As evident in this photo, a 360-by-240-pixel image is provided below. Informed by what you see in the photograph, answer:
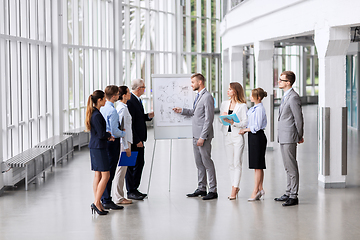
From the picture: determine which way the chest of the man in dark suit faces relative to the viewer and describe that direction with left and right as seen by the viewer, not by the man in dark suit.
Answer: facing to the right of the viewer

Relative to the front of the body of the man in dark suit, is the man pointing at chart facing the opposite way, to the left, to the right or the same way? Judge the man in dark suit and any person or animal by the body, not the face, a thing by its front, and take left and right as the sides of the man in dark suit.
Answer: the opposite way

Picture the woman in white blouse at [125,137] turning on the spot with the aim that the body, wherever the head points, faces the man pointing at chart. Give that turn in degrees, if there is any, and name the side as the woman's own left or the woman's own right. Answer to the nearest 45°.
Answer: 0° — they already face them

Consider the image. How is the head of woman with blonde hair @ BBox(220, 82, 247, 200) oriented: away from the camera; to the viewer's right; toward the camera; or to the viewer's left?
to the viewer's left

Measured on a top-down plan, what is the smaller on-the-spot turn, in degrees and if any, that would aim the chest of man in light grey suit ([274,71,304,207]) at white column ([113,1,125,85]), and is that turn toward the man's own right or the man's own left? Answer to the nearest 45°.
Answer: approximately 45° to the man's own right

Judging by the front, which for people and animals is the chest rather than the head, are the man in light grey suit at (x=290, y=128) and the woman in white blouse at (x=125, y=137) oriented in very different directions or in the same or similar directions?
very different directions

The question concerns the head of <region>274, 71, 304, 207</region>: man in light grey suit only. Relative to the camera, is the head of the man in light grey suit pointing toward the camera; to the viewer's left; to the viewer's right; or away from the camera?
to the viewer's left

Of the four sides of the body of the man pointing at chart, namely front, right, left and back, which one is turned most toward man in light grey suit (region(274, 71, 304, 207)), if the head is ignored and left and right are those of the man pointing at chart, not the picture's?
back

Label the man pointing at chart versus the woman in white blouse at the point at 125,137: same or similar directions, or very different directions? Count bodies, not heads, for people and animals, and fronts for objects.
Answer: very different directions
